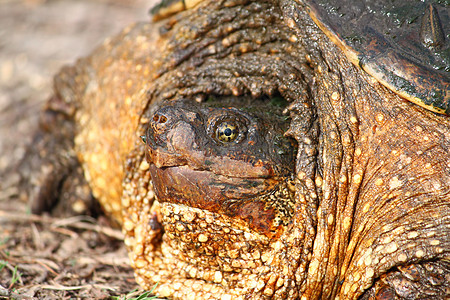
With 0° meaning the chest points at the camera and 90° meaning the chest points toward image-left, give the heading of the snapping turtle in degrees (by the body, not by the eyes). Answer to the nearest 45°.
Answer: approximately 45°
